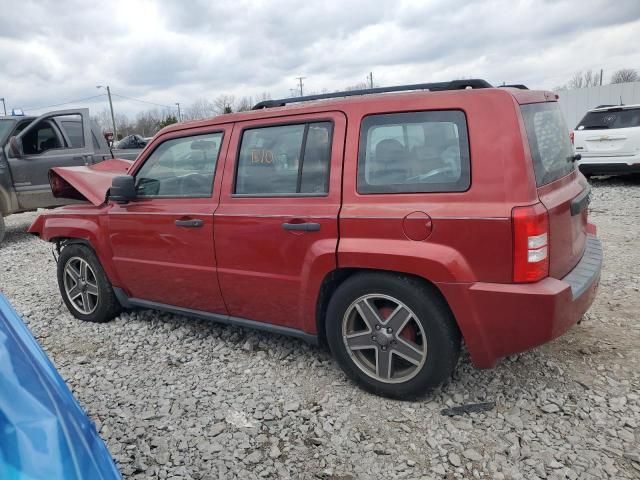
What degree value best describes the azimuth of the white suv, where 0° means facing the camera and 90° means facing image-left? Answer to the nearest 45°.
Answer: approximately 180°

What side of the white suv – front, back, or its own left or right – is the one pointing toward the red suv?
back

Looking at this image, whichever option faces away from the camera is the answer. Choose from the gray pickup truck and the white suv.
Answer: the white suv

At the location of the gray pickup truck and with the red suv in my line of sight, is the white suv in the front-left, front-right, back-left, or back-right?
front-left

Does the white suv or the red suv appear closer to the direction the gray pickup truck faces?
the red suv

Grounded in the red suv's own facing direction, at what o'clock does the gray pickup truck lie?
The gray pickup truck is roughly at 12 o'clock from the red suv.

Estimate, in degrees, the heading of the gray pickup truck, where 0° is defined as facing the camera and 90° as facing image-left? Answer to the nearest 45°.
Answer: approximately 45°

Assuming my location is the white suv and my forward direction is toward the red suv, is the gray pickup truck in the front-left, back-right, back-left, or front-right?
front-right

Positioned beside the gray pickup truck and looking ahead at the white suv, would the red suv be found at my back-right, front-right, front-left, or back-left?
front-right

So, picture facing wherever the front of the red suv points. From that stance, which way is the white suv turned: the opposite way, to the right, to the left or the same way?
to the right

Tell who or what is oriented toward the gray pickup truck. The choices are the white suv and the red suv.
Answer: the red suv

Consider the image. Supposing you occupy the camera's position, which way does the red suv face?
facing away from the viewer and to the left of the viewer

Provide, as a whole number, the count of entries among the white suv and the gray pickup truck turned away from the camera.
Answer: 1

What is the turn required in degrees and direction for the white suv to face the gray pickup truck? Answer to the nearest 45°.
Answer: approximately 135° to its left
